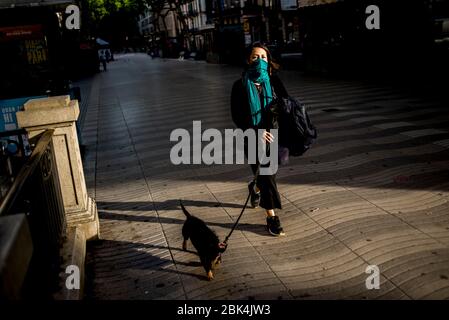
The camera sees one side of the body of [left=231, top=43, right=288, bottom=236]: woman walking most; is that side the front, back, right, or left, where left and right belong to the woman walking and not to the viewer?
front

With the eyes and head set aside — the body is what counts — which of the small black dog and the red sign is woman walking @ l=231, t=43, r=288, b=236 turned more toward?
the small black dog

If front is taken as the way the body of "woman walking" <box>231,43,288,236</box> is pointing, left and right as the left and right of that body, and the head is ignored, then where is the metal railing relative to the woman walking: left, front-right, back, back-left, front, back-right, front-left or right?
front-right

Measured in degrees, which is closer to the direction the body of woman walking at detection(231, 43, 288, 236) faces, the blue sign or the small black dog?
the small black dog

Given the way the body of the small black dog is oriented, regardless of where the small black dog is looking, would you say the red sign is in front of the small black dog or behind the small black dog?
behind

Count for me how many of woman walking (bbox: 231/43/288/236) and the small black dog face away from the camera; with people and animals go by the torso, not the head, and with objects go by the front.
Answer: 0

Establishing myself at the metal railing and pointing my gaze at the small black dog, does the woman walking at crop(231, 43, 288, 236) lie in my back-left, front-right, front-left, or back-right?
front-left

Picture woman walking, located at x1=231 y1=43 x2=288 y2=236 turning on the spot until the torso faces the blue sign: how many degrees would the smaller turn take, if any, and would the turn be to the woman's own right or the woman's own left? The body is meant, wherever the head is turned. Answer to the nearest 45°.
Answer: approximately 135° to the woman's own right

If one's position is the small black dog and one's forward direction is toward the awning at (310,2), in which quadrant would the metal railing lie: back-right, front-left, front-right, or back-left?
back-left

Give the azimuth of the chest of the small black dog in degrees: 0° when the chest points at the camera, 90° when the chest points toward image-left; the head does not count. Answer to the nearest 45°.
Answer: approximately 315°

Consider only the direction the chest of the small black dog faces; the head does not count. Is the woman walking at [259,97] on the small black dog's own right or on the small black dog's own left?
on the small black dog's own left

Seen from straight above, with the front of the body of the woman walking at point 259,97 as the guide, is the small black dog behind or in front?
in front
